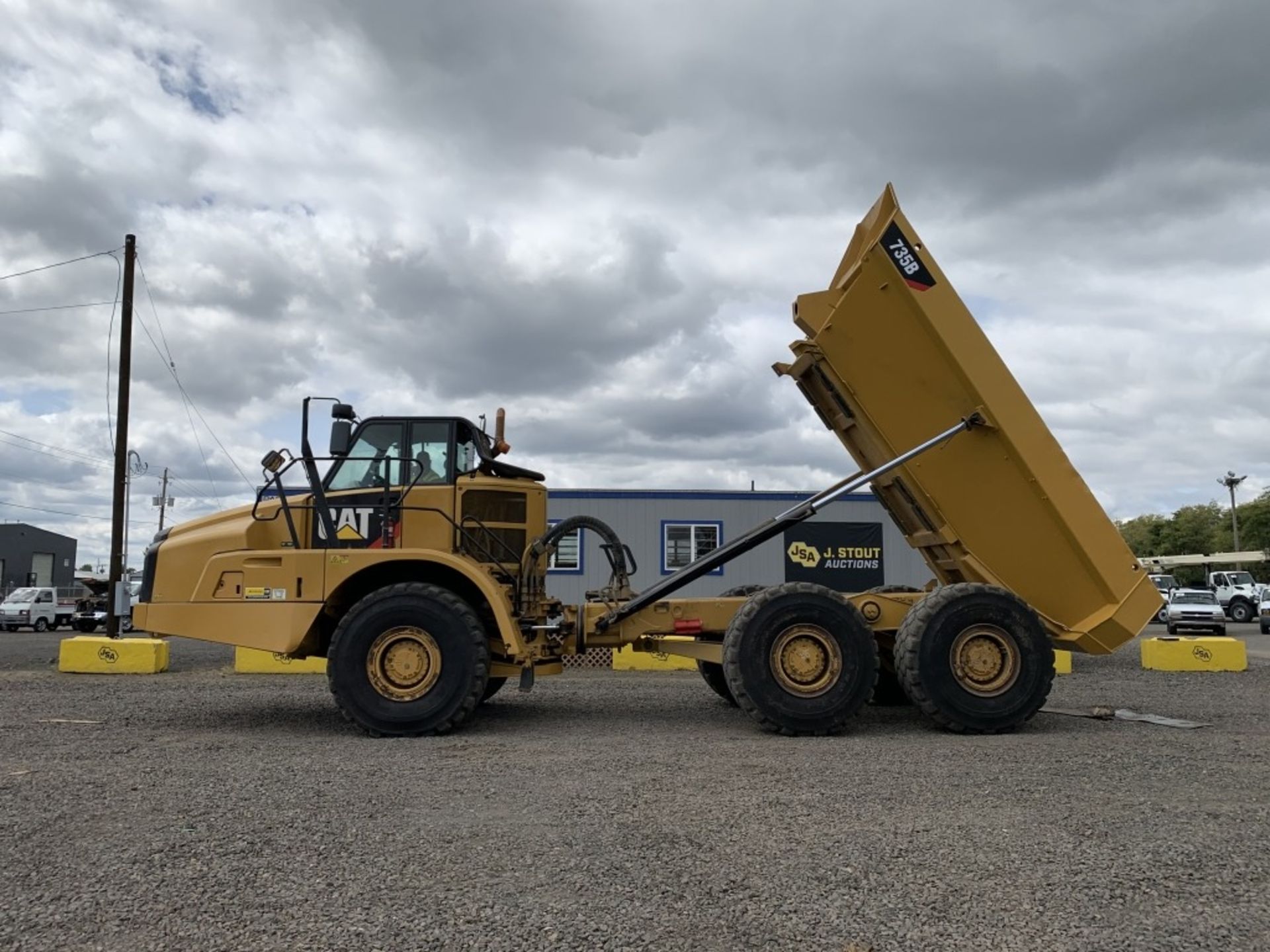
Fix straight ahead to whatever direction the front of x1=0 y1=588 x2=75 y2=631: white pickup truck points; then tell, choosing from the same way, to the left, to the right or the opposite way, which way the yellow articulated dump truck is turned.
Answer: to the right

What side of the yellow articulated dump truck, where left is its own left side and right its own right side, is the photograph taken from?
left

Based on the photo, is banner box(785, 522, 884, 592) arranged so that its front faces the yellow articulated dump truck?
yes

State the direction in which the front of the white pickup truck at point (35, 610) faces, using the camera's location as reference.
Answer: facing the viewer and to the left of the viewer

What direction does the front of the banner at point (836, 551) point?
toward the camera

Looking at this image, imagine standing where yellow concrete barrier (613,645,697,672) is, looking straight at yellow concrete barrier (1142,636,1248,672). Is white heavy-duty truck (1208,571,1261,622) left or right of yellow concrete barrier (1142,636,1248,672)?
left

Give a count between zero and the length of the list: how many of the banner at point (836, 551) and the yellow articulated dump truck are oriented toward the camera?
1

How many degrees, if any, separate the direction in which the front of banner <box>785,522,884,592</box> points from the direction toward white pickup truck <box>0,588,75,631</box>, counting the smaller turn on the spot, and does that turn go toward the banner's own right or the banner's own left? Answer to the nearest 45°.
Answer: approximately 90° to the banner's own right

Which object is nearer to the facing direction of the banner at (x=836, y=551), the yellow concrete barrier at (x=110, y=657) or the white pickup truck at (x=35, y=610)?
the yellow concrete barrier

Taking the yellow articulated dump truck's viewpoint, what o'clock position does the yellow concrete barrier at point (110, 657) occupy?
The yellow concrete barrier is roughly at 1 o'clock from the yellow articulated dump truck.

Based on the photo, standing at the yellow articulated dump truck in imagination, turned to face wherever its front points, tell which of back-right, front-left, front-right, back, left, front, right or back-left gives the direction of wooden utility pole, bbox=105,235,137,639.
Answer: front-right

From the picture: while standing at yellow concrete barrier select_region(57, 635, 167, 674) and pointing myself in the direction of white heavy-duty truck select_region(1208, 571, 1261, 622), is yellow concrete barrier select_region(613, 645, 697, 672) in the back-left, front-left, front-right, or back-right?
front-right

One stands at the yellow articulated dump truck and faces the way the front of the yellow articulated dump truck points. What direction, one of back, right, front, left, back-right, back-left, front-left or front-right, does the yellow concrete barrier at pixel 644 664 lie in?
right

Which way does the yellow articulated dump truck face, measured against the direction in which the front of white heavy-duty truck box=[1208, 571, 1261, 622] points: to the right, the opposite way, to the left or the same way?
to the right

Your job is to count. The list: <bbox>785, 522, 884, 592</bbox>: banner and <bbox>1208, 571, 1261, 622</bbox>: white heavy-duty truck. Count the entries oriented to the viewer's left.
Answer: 0

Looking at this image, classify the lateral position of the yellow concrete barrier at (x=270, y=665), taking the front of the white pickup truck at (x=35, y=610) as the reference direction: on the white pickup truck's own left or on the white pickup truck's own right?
on the white pickup truck's own left

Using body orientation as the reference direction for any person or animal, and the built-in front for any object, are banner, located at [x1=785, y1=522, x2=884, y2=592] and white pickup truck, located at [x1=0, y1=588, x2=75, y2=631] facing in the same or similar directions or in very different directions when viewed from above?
same or similar directions
